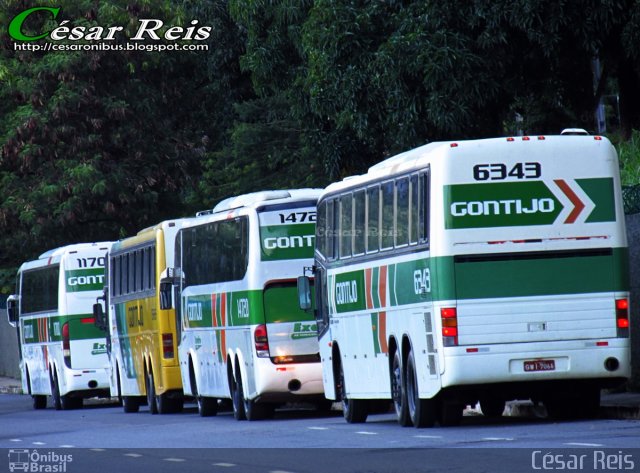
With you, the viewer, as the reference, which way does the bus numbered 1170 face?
facing away from the viewer

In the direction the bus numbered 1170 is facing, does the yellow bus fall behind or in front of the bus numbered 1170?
behind

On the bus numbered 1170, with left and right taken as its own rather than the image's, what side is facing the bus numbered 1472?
back

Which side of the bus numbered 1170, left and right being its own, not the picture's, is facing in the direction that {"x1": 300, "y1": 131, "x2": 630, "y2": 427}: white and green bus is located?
back
